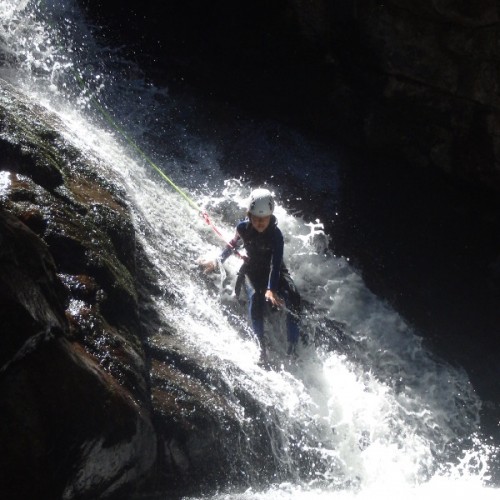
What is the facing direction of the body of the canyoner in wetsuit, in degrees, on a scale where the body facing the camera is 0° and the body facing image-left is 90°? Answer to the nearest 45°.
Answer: approximately 0°
